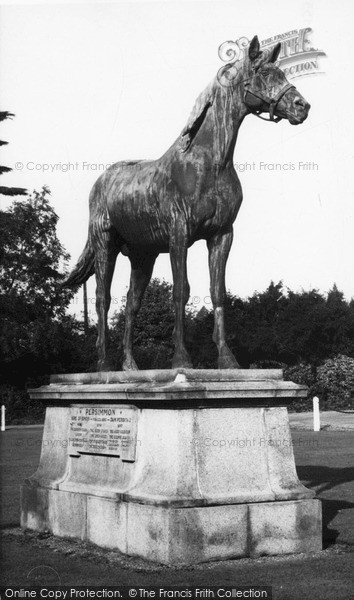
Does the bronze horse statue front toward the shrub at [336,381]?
no

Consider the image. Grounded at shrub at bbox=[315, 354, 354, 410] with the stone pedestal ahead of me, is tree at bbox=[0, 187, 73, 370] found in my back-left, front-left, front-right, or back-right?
front-right

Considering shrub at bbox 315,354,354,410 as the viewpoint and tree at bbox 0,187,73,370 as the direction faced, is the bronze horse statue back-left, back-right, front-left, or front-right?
front-left

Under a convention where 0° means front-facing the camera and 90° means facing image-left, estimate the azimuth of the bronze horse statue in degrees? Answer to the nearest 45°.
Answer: approximately 315°

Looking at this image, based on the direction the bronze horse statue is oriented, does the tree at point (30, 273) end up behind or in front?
behind

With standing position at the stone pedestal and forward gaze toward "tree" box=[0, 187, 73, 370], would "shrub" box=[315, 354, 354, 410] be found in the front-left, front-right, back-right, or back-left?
front-right
